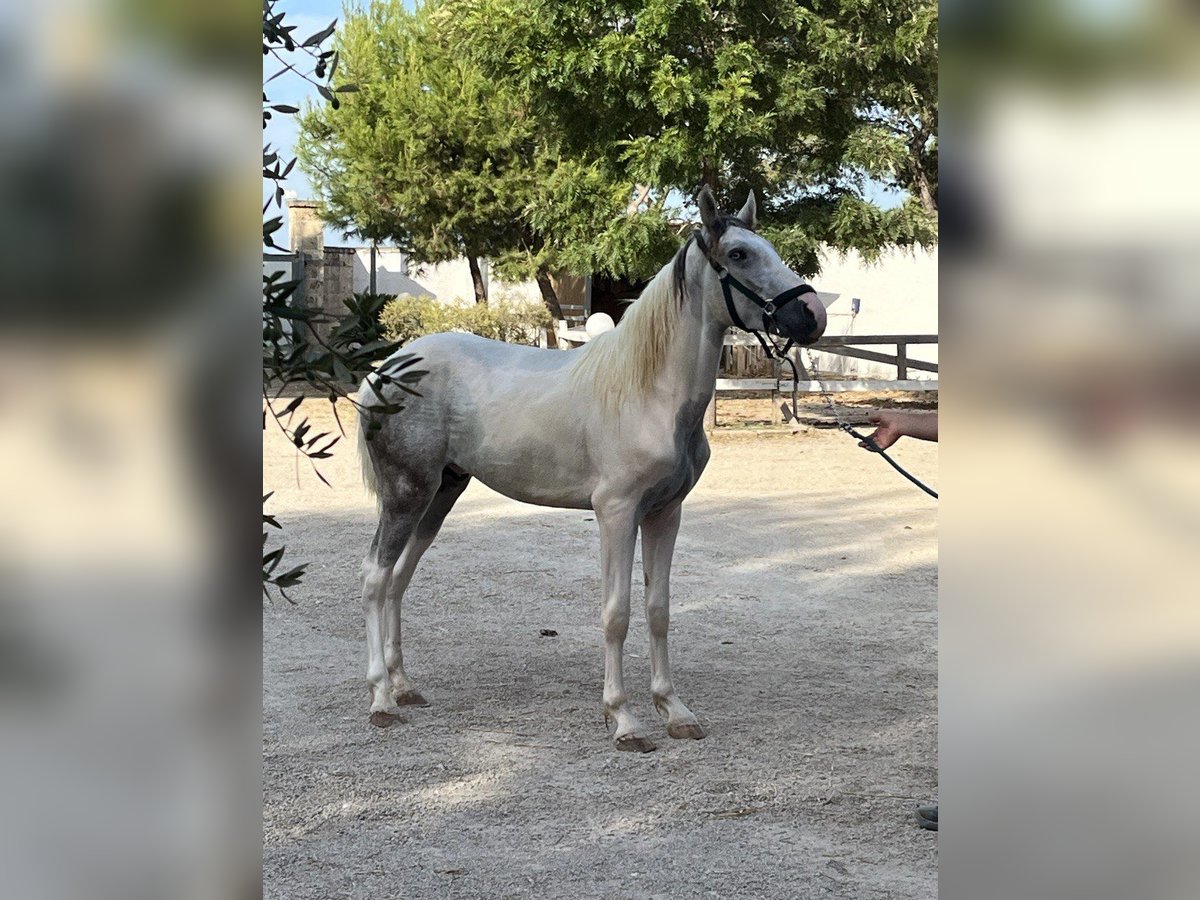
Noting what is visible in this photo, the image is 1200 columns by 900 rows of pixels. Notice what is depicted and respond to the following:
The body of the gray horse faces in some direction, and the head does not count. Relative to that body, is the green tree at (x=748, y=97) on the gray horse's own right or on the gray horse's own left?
on the gray horse's own left

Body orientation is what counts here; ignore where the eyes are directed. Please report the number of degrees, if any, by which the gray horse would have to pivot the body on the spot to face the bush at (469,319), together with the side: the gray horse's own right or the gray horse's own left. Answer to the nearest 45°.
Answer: approximately 135° to the gray horse's own left

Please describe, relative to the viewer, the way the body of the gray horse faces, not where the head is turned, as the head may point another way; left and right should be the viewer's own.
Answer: facing the viewer and to the right of the viewer

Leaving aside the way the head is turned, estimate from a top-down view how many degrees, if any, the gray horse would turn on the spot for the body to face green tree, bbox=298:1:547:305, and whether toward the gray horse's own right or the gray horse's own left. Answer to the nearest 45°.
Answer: approximately 135° to the gray horse's own left
